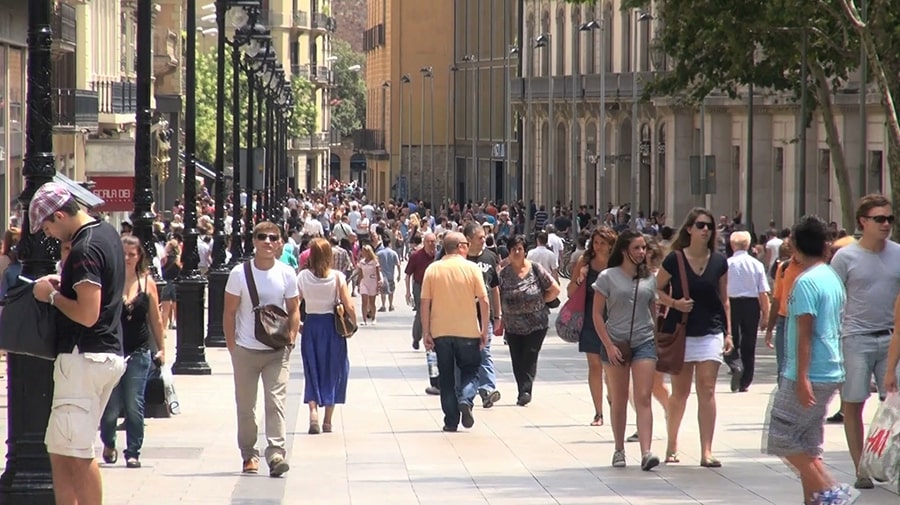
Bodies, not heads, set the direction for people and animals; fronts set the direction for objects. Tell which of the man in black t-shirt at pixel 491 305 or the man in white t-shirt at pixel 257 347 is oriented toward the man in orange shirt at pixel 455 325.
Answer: the man in black t-shirt

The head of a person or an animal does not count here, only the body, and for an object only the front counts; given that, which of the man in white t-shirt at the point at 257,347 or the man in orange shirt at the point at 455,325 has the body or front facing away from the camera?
the man in orange shirt

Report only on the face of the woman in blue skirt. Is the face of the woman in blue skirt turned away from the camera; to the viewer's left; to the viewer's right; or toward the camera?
away from the camera

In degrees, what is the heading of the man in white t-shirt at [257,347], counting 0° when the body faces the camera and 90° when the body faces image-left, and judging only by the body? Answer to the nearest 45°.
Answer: approximately 0°

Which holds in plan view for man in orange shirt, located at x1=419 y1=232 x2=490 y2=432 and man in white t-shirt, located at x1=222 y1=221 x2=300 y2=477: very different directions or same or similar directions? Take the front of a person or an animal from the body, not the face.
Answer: very different directions

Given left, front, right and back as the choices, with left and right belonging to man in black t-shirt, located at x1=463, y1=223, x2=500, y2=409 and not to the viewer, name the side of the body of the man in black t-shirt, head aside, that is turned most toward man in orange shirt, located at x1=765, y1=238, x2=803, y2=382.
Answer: left

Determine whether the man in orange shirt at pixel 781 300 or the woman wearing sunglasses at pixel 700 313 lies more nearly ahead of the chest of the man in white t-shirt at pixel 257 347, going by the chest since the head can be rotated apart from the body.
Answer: the woman wearing sunglasses

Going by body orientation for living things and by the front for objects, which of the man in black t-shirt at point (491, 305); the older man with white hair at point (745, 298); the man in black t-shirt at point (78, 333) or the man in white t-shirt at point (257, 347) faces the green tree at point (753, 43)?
the older man with white hair

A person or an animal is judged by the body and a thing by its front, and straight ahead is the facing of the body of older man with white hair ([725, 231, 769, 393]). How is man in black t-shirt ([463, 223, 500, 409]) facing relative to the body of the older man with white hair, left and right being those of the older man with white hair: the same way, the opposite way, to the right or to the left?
the opposite way

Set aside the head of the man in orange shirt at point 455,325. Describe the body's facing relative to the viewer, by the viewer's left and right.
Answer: facing away from the viewer
